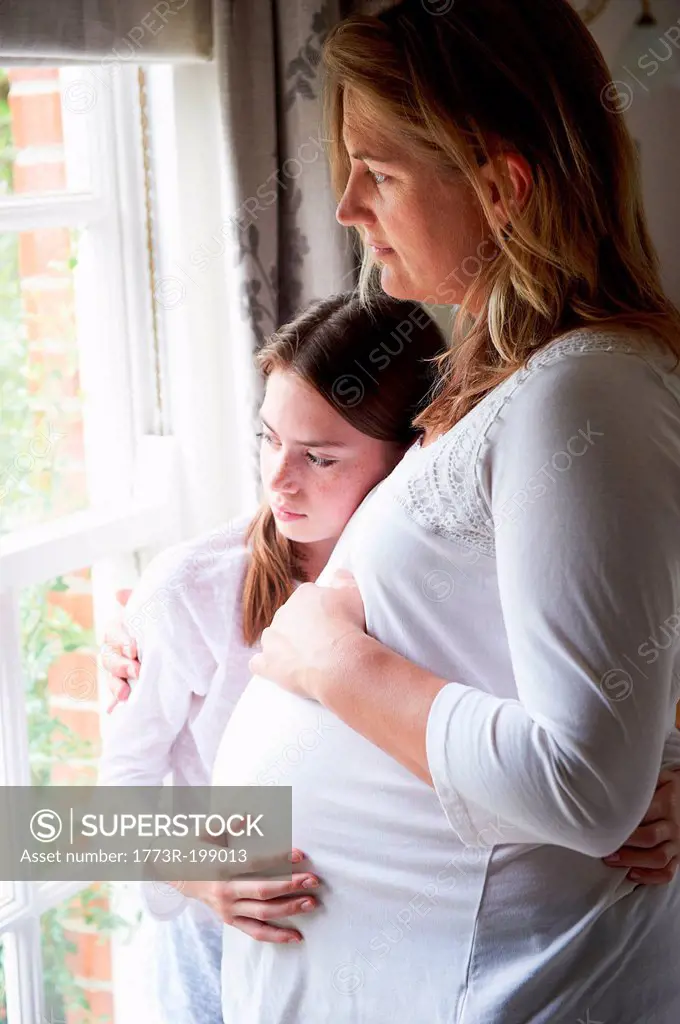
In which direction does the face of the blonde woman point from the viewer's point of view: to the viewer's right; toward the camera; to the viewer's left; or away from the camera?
to the viewer's left

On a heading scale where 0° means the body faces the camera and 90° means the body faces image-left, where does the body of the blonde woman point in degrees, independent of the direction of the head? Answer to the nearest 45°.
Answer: approximately 90°
